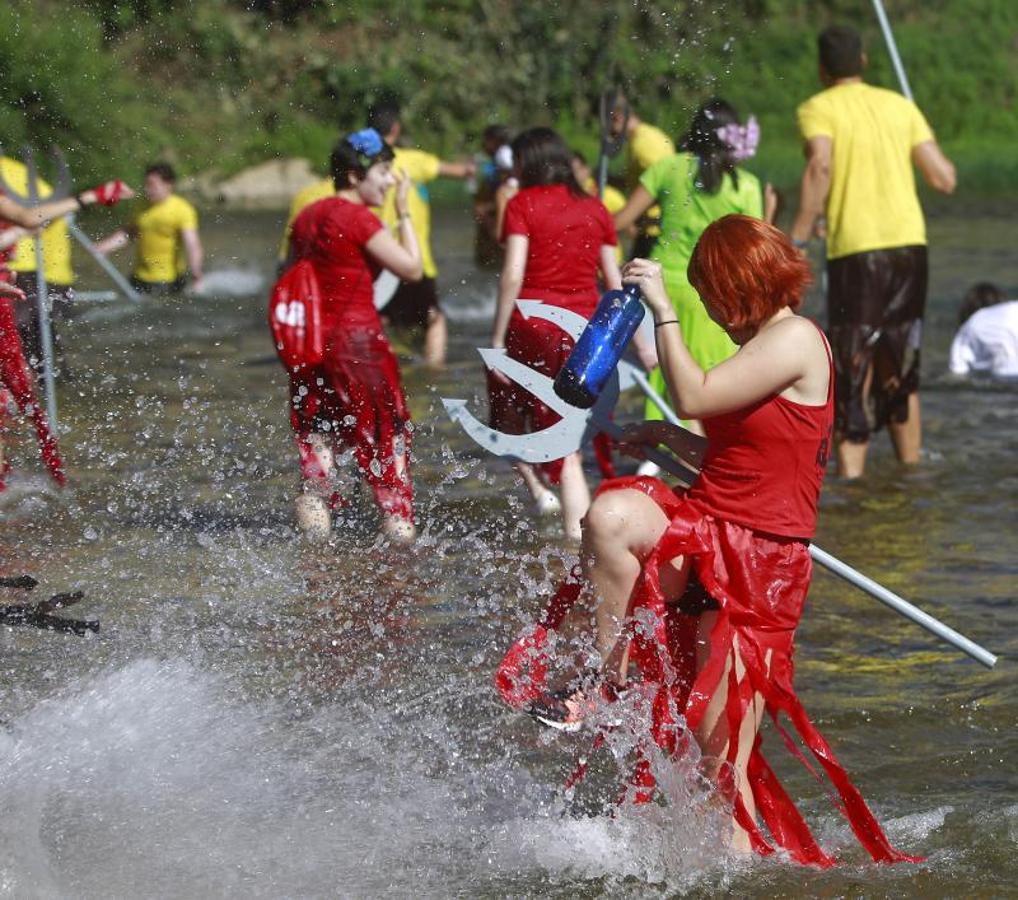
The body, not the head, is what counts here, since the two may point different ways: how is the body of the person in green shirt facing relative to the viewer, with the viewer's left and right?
facing away from the viewer

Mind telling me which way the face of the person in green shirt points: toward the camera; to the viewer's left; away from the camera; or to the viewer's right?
away from the camera

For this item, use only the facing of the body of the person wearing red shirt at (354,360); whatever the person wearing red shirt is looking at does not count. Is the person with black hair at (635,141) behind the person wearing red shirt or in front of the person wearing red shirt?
in front

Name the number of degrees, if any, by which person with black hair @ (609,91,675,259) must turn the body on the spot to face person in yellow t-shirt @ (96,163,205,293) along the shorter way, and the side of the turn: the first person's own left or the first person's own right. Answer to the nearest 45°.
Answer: approximately 45° to the first person's own right

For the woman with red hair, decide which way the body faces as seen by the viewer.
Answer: to the viewer's left

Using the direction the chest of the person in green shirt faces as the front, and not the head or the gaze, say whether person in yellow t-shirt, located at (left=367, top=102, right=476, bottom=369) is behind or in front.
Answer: in front

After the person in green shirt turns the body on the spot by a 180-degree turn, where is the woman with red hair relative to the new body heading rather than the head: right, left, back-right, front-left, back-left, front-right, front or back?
front

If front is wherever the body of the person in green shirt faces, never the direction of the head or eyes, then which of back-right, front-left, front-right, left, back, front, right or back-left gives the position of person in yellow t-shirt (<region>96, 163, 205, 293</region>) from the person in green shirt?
front-left

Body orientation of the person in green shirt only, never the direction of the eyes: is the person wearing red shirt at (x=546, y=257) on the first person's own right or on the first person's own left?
on the first person's own left

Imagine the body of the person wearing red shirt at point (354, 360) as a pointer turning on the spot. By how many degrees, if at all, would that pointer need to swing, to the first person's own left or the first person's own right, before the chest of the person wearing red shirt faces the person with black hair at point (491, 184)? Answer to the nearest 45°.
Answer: approximately 45° to the first person's own left
